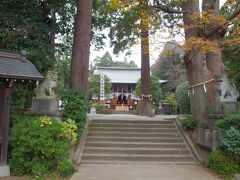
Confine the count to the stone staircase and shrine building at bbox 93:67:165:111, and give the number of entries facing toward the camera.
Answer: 2

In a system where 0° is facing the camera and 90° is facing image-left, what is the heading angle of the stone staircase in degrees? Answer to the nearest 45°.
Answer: approximately 0°

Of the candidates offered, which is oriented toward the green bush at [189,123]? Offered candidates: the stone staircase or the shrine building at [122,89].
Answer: the shrine building

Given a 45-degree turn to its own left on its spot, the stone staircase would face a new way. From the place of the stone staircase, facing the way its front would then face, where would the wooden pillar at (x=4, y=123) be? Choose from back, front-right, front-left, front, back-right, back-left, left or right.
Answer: right

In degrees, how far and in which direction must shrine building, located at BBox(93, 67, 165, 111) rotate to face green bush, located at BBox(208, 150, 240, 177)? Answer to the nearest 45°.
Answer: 0° — it already faces it

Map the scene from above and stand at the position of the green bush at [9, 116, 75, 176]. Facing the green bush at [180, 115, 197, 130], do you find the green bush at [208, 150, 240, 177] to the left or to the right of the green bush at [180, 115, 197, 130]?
right

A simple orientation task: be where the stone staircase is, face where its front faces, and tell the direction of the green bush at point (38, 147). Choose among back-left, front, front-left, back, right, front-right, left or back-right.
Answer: front-right

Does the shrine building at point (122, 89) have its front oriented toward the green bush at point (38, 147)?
yes

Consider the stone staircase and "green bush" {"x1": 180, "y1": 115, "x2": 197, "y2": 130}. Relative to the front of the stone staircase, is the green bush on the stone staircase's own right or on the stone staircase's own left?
on the stone staircase's own left
